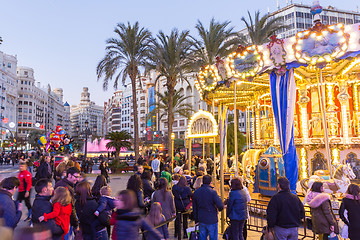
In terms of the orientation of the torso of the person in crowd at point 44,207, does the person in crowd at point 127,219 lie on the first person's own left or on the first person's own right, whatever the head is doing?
on the first person's own right

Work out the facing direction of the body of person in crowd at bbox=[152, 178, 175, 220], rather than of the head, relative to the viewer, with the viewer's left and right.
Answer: facing away from the viewer

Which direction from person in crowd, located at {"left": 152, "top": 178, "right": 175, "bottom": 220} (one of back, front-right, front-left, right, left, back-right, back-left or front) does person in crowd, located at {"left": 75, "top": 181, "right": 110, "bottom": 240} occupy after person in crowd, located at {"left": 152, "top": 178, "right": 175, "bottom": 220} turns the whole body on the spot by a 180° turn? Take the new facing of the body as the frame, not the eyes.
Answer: front-right

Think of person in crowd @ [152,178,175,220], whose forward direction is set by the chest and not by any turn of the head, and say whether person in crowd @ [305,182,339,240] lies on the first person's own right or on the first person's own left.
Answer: on the first person's own right

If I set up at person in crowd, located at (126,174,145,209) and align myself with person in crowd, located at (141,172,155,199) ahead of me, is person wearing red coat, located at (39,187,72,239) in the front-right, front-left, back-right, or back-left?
back-left

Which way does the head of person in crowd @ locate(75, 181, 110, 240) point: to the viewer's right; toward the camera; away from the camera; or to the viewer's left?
away from the camera
